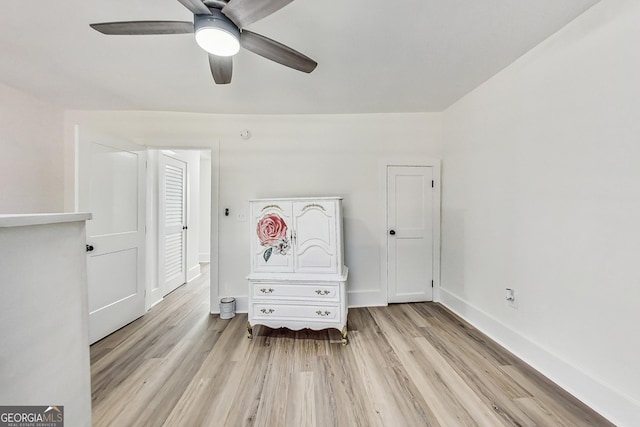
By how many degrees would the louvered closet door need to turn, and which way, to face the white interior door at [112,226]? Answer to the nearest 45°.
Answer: approximately 90° to its right

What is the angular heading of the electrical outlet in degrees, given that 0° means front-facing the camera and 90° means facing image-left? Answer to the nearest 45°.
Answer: approximately 45°

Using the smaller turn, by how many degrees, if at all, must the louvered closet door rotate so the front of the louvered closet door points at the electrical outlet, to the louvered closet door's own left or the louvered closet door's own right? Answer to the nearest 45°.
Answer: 0° — it already faces it

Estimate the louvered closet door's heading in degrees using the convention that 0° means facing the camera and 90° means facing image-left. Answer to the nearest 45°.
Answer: approximately 315°

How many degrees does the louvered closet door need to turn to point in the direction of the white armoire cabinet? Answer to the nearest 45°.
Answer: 0° — it already faces it
